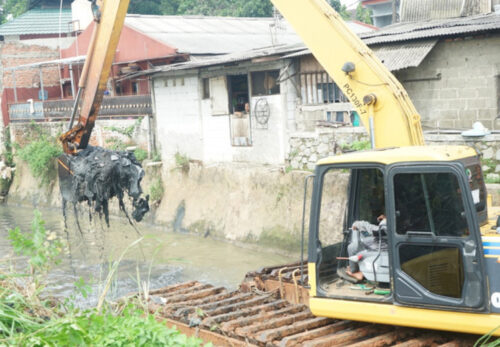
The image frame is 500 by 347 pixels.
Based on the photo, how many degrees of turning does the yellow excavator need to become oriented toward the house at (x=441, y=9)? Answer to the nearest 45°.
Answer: approximately 90° to its right

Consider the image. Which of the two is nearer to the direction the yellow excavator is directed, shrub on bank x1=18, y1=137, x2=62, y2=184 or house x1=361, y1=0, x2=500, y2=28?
the shrub on bank

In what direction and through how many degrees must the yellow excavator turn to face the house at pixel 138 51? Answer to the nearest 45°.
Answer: approximately 45° to its right

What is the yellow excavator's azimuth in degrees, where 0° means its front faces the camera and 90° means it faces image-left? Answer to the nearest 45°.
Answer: approximately 90°

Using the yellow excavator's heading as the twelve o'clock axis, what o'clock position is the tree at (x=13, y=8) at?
The tree is roughly at 2 o'clock from the yellow excavator.

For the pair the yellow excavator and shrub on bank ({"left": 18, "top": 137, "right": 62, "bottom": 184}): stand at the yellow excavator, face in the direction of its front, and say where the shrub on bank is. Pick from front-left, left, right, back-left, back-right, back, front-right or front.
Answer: front-right

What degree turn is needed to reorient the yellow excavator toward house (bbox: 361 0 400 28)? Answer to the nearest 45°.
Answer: approximately 90° to its right

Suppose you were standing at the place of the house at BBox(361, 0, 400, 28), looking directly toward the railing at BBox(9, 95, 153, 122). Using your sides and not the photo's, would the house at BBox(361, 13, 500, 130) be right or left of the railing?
left

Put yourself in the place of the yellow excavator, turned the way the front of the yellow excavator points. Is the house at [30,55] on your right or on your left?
on your right
